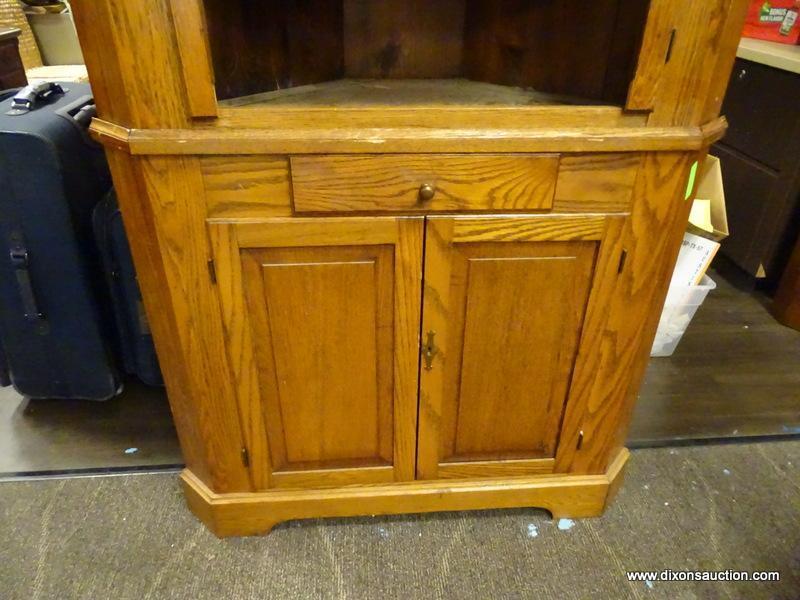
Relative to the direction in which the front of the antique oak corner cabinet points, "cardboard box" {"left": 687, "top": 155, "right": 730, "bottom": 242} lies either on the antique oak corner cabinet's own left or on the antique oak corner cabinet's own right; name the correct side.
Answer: on the antique oak corner cabinet's own left

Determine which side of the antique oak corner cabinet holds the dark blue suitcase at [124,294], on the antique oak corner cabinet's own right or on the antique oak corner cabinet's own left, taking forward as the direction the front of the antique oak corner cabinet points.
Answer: on the antique oak corner cabinet's own right

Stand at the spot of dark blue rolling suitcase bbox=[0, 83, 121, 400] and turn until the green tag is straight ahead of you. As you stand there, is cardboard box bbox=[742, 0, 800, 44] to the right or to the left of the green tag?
left

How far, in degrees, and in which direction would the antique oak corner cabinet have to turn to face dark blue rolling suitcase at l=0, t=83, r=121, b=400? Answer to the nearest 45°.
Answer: approximately 90° to its right

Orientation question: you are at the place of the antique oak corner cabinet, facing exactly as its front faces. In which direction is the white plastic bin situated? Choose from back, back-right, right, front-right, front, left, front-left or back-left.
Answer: back-left

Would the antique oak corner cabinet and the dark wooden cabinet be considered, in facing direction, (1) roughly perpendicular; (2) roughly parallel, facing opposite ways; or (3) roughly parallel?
roughly perpendicular

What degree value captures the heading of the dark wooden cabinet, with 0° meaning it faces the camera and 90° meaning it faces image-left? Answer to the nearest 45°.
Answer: approximately 45°

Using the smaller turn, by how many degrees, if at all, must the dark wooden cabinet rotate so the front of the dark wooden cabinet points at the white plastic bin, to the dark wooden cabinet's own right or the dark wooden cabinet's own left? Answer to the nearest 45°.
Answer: approximately 45° to the dark wooden cabinet's own left

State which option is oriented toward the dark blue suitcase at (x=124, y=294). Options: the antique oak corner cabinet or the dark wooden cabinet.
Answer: the dark wooden cabinet
